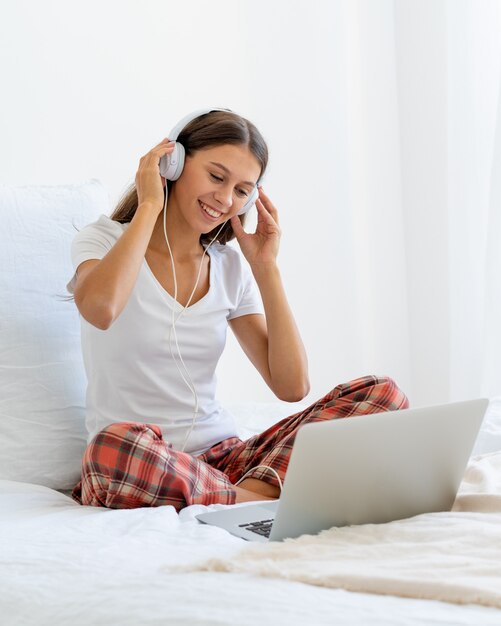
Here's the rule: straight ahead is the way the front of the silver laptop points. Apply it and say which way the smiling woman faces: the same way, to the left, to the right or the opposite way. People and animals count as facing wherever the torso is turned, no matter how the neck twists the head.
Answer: the opposite way

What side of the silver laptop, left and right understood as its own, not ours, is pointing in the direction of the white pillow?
front

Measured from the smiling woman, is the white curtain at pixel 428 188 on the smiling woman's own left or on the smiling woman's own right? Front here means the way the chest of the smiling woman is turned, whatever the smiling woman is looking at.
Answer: on the smiling woman's own left

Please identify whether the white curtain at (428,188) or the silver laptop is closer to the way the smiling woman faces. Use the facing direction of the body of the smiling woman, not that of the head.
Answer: the silver laptop

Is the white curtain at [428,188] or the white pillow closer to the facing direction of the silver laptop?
the white pillow

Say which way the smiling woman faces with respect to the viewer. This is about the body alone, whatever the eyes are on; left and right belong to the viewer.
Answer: facing the viewer and to the right of the viewer

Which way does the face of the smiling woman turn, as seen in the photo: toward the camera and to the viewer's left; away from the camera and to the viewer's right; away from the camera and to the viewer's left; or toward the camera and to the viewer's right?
toward the camera and to the viewer's right

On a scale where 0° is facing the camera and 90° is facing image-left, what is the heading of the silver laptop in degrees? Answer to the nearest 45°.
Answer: approximately 135°
